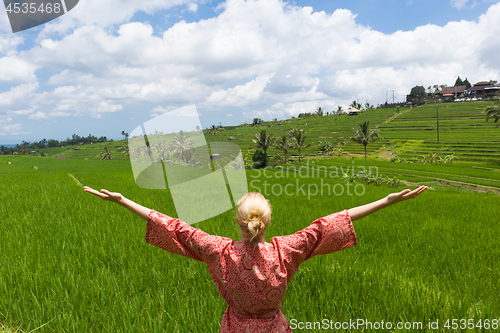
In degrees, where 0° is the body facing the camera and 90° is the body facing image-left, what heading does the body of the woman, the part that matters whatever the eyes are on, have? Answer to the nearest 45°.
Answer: approximately 180°

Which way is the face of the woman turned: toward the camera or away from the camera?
away from the camera

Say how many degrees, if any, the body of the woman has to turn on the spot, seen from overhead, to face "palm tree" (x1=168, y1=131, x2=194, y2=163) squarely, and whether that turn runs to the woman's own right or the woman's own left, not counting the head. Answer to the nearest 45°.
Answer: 0° — they already face it

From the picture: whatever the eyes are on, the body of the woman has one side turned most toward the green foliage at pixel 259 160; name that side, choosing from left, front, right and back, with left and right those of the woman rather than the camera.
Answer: front
